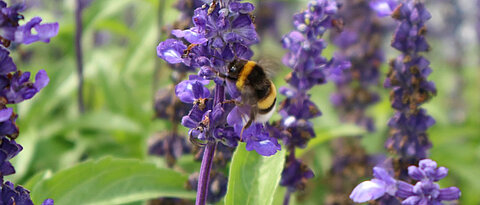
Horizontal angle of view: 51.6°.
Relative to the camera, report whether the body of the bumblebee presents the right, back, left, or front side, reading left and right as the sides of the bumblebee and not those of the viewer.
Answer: left

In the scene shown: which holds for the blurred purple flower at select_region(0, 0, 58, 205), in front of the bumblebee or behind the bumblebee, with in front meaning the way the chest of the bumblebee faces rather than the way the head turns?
in front

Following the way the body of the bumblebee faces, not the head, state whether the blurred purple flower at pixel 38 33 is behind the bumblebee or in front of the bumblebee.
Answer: in front

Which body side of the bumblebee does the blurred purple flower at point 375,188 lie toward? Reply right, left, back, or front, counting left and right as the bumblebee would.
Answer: back

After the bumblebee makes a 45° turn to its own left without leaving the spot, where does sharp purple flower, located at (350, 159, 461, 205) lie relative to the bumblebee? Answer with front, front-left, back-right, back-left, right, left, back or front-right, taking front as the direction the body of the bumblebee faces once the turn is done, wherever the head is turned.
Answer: back-left
